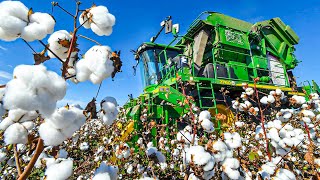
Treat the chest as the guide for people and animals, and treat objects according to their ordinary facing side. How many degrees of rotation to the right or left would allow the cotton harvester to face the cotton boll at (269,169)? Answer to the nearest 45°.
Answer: approximately 45° to its left

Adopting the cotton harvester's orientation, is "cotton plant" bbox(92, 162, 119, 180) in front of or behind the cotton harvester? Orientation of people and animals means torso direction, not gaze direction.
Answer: in front

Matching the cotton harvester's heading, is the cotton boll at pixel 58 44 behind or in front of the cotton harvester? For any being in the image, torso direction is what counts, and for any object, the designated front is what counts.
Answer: in front

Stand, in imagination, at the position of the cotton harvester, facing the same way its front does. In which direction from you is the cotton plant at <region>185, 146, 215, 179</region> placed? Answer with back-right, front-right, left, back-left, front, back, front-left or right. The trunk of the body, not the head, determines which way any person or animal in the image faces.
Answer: front-left

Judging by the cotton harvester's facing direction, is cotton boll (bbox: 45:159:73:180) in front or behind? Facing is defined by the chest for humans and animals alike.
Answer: in front

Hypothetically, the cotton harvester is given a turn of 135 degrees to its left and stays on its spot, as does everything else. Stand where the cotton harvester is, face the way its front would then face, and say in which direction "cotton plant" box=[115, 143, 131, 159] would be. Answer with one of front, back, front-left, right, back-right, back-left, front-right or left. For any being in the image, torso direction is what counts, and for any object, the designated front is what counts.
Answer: right

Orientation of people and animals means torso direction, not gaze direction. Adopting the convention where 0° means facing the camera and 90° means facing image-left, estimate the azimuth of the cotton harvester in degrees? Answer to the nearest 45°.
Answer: approximately 45°

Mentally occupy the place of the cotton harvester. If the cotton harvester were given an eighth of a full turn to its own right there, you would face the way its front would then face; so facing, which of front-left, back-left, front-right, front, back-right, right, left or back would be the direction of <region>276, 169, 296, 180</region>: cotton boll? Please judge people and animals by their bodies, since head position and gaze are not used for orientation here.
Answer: left

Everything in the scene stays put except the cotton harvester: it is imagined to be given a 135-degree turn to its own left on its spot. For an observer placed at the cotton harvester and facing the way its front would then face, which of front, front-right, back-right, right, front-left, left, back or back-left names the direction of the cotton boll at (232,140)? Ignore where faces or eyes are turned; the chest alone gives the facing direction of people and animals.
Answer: right

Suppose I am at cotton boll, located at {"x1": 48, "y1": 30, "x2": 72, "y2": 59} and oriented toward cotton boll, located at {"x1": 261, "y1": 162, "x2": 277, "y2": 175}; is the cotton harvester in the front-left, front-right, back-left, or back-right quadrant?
front-left
